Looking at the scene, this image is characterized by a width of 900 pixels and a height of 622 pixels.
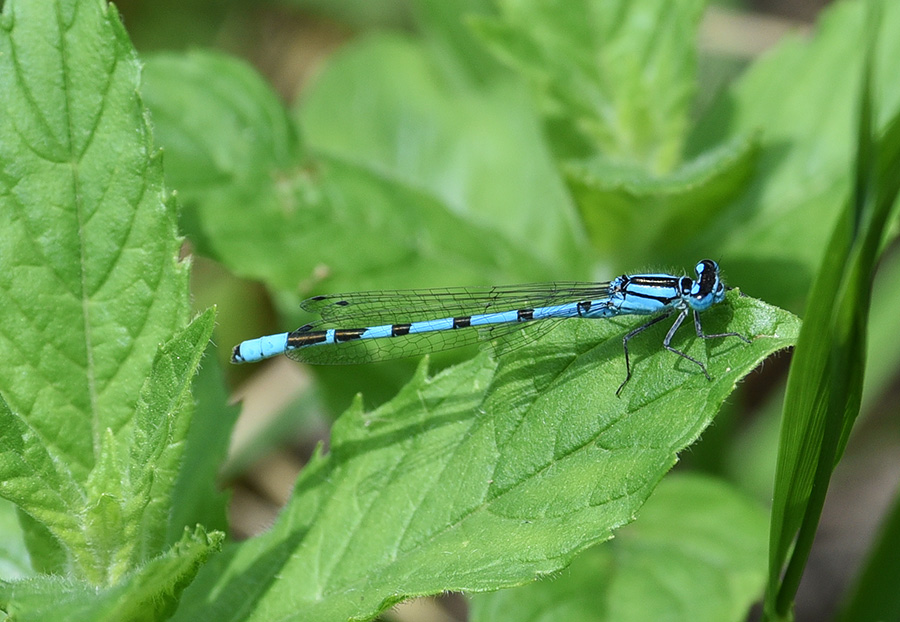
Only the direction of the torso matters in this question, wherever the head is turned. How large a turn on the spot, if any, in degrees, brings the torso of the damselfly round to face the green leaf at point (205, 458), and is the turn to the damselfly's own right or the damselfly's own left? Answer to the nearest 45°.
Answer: approximately 135° to the damselfly's own right

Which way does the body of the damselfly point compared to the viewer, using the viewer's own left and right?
facing to the right of the viewer

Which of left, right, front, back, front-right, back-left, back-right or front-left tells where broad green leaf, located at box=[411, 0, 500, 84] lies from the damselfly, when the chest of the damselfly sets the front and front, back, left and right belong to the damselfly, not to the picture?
left

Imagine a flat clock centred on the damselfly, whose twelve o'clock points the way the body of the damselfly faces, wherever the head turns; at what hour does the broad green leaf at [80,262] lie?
The broad green leaf is roughly at 6 o'clock from the damselfly.

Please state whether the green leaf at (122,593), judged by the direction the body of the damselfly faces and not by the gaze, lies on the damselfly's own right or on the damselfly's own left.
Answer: on the damselfly's own right

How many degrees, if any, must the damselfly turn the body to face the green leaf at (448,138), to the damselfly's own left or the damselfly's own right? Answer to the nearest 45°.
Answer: approximately 90° to the damselfly's own left

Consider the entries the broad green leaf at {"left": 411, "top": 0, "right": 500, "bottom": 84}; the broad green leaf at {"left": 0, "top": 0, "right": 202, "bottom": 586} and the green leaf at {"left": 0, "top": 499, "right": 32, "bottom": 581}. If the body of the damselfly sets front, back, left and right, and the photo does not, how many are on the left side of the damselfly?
1

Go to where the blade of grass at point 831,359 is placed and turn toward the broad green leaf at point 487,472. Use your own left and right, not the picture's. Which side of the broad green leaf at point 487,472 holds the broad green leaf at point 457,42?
right
